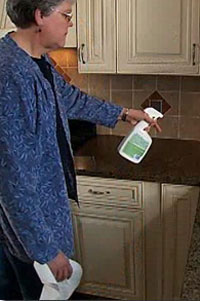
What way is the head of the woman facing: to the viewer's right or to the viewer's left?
to the viewer's right

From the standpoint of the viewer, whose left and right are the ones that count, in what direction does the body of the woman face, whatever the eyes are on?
facing to the right of the viewer

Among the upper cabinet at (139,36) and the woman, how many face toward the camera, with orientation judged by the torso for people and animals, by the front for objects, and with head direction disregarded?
1

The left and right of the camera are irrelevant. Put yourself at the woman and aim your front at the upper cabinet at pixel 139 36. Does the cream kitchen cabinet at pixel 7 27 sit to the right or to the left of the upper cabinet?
left

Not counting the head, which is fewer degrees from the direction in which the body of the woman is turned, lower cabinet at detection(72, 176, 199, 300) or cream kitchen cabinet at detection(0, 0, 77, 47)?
the lower cabinet

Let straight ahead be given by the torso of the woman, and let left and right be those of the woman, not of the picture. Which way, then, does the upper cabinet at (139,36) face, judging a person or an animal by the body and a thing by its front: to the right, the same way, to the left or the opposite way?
to the right

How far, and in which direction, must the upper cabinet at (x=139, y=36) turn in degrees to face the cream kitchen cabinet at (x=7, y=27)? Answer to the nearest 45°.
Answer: approximately 90° to its right

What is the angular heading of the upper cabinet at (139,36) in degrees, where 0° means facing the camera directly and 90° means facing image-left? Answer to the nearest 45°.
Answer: approximately 0°

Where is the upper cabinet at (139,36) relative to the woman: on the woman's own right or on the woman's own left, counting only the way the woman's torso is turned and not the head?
on the woman's own left

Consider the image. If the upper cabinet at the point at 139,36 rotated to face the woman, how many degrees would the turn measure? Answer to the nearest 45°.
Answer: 0° — it already faces them
